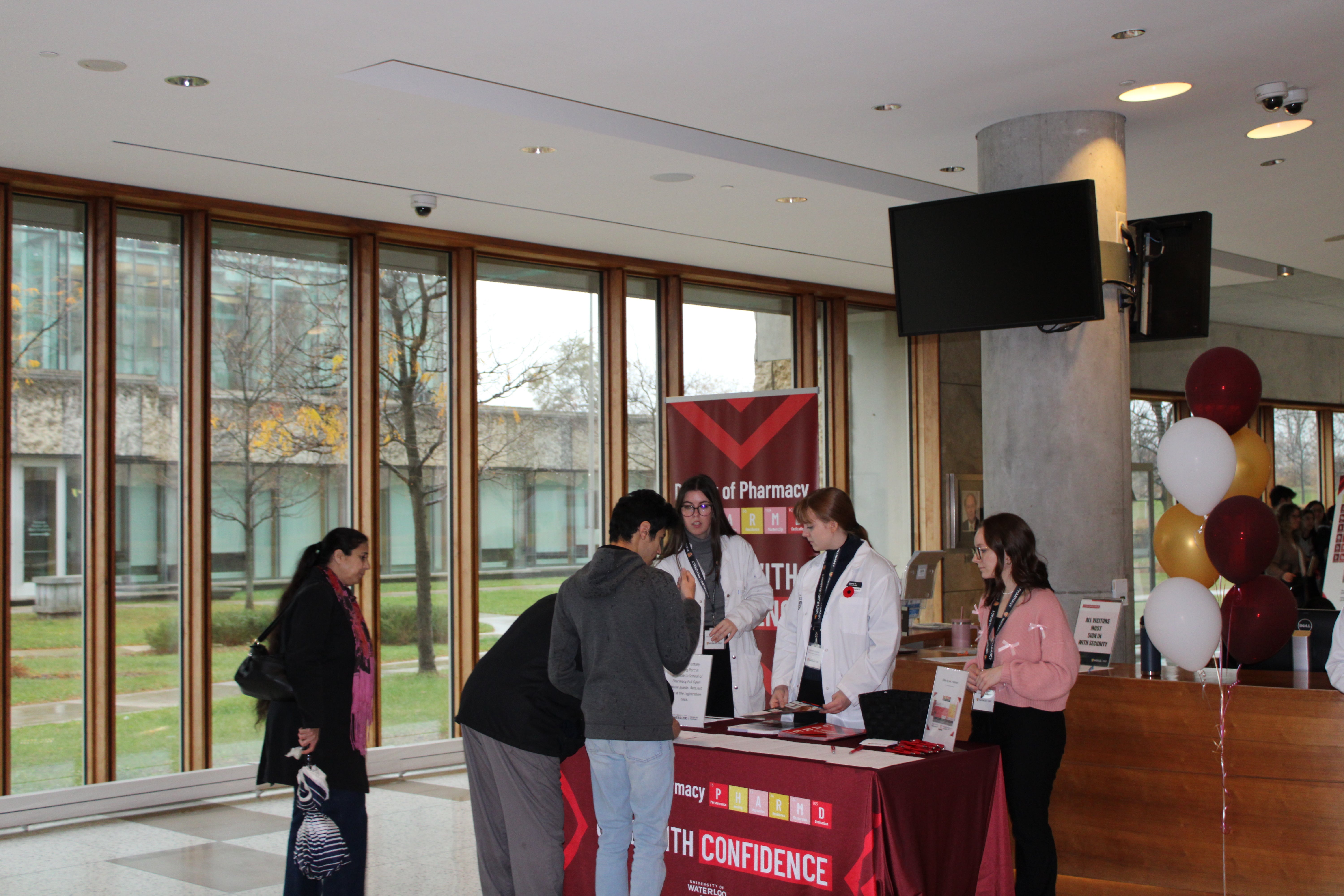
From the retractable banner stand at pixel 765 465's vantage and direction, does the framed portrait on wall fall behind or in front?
behind

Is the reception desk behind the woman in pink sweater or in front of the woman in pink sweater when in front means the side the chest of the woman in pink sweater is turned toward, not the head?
behind

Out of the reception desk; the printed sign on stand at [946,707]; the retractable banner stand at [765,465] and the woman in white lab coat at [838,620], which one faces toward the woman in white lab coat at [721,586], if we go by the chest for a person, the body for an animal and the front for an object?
the retractable banner stand

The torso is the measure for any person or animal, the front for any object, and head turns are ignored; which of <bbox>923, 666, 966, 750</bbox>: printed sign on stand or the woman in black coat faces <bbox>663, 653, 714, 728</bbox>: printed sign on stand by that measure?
the woman in black coat

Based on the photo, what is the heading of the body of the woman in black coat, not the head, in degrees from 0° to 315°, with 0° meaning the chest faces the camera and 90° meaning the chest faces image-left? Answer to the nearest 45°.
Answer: approximately 270°

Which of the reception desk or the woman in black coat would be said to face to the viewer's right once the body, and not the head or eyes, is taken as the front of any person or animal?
the woman in black coat

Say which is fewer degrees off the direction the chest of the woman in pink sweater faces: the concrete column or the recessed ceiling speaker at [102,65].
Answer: the recessed ceiling speaker

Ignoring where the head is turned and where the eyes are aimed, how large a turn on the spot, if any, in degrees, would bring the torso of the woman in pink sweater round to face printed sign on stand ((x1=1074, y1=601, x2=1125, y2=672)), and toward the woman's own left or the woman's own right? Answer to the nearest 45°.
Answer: approximately 135° to the woman's own right

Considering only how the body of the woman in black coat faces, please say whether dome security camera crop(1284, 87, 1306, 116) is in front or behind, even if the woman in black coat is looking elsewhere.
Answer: in front

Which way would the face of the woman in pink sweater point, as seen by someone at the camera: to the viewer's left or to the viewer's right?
to the viewer's left

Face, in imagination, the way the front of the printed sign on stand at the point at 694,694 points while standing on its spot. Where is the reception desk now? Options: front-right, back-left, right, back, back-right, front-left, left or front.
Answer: left

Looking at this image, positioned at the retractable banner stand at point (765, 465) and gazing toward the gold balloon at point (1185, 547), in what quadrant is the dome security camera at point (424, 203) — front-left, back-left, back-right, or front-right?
back-right

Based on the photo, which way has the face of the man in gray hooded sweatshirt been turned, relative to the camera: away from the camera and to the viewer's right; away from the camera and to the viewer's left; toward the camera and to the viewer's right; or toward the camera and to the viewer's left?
away from the camera and to the viewer's right
